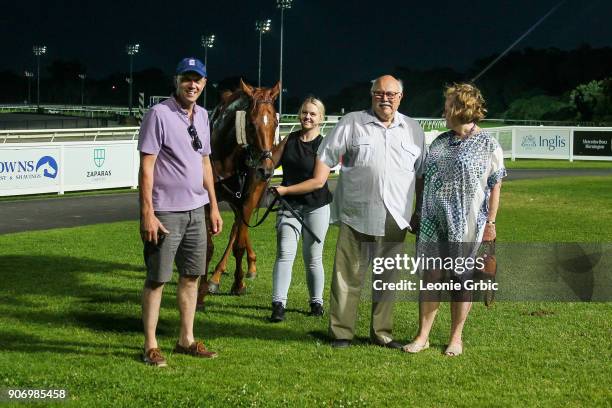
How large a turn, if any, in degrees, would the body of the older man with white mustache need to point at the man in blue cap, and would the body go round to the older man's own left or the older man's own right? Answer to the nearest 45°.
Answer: approximately 45° to the older man's own right

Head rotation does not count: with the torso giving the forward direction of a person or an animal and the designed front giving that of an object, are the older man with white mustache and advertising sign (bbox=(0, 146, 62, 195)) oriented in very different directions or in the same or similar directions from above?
same or similar directions

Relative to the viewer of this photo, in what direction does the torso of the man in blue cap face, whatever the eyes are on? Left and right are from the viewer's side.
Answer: facing the viewer and to the right of the viewer

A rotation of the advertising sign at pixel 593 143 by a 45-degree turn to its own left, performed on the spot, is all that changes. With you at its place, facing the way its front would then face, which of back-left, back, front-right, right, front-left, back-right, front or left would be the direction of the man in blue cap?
front-right

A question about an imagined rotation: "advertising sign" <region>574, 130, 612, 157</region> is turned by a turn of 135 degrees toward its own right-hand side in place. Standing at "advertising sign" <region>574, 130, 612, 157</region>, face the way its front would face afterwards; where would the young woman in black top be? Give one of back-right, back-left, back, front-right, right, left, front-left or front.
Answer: back-left

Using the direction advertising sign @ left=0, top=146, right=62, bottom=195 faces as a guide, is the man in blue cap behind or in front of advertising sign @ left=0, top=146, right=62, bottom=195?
in front

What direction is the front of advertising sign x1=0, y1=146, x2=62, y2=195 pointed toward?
toward the camera

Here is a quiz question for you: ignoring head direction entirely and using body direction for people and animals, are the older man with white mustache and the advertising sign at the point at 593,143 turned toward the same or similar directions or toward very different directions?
same or similar directions

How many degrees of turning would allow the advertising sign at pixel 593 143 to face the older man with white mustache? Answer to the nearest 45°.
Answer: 0° — it already faces them

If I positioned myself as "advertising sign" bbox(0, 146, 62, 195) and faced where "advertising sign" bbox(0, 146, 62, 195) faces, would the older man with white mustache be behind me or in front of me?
in front

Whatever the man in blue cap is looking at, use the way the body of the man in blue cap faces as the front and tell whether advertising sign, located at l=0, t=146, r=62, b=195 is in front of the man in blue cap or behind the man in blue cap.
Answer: behind

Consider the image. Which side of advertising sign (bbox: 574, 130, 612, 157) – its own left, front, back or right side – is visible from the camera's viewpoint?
front

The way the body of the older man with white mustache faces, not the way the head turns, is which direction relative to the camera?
toward the camera

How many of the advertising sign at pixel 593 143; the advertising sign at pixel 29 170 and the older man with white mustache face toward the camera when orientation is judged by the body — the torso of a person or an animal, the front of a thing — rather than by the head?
3

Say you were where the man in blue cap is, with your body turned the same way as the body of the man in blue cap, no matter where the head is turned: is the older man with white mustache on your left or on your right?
on your left

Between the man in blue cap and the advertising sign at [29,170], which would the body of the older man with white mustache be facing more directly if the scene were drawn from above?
the man in blue cap

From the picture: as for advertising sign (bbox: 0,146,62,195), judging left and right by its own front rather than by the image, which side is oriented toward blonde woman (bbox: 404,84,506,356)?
front
